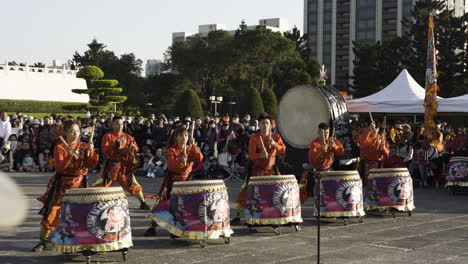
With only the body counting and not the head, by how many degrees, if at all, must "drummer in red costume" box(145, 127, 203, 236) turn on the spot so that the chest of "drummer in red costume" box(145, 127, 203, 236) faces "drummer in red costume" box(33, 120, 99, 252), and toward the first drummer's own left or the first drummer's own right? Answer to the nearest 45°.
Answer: approximately 90° to the first drummer's own right

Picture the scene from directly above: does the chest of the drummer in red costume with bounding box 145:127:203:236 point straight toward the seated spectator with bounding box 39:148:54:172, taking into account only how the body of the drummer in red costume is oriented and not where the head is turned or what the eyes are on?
no

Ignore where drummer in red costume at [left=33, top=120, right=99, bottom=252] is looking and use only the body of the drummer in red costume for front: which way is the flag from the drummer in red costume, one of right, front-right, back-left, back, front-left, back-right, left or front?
left

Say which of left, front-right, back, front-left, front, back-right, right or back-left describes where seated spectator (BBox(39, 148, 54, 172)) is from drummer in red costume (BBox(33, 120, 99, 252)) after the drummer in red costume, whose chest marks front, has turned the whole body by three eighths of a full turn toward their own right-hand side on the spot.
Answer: right

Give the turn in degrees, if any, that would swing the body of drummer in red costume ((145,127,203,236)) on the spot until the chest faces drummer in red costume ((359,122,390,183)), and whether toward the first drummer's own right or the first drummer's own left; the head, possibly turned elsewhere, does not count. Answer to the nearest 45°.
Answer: approximately 90° to the first drummer's own left

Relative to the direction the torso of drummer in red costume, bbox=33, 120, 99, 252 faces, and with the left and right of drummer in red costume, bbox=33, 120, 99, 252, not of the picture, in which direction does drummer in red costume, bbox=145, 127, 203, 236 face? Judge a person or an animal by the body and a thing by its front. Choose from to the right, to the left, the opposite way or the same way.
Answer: the same way

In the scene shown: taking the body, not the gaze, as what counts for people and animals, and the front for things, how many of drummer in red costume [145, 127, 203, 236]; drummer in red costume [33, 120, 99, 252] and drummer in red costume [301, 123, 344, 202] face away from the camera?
0

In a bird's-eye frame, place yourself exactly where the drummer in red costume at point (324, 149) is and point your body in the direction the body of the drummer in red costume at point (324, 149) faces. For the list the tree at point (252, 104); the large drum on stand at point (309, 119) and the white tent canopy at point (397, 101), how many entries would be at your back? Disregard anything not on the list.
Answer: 3

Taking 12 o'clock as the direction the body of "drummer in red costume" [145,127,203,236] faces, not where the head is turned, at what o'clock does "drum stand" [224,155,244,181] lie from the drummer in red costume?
The drum stand is roughly at 8 o'clock from the drummer in red costume.

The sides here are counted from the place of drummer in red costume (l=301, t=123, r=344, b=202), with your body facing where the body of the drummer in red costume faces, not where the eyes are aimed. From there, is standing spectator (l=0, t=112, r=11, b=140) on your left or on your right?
on your right

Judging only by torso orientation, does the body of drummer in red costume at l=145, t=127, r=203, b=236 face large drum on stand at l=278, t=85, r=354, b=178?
no

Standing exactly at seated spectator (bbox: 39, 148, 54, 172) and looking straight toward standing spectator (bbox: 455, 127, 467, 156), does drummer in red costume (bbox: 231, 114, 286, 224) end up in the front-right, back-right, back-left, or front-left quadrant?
front-right

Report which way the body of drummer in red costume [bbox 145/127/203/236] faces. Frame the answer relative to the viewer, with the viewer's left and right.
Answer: facing the viewer and to the right of the viewer

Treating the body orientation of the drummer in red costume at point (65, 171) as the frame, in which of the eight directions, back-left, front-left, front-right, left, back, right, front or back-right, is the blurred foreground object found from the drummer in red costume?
front-right

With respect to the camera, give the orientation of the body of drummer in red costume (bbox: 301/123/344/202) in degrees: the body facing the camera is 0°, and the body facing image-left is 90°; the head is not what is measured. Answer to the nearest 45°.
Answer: approximately 0°

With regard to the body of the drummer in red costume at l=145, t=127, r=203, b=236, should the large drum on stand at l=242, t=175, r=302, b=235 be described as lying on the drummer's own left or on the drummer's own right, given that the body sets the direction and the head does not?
on the drummer's own left

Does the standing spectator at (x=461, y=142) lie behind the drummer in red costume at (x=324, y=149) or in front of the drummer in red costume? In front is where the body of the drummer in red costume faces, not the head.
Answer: behind

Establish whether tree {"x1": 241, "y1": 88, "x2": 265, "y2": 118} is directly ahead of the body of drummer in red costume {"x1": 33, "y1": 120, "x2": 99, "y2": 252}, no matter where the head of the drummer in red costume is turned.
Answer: no
